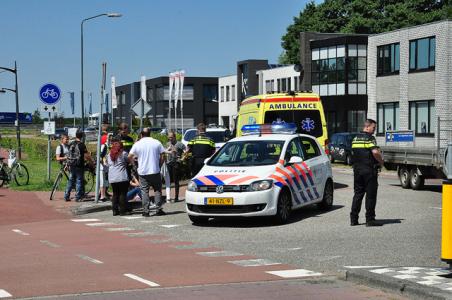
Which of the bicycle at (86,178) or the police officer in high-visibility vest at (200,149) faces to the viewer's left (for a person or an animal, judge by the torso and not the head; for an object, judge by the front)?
the bicycle

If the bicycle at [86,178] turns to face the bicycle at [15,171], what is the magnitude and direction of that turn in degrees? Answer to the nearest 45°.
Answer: approximately 45° to its right

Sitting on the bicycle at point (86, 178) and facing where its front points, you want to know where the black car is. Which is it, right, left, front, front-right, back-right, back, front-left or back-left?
back-right

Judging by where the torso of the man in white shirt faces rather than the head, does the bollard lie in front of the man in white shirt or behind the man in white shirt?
behind

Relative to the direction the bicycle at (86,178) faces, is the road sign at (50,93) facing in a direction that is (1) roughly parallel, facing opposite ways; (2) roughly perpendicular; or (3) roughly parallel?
roughly perpendicular

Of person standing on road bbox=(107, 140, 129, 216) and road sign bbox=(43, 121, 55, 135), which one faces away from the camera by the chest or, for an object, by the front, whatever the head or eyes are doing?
the person standing on road

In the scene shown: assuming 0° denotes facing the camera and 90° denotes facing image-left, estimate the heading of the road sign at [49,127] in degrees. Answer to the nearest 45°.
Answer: approximately 0°

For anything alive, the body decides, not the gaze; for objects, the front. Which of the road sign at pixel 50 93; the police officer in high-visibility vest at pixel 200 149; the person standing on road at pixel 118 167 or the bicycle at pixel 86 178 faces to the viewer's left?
the bicycle

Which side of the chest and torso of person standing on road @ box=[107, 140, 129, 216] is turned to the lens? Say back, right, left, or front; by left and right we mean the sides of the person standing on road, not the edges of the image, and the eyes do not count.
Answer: back

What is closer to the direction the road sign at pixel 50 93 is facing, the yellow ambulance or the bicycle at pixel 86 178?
the bicycle
